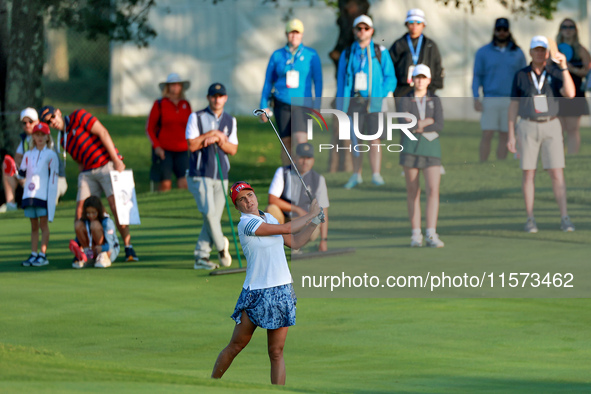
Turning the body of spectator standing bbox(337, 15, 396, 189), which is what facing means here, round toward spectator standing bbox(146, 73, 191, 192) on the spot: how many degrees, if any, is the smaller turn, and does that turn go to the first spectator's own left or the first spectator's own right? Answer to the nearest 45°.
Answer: approximately 135° to the first spectator's own right

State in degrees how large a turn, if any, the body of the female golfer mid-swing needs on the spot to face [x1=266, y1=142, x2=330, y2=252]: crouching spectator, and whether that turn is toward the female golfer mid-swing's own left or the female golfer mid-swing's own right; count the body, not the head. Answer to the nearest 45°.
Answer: approximately 135° to the female golfer mid-swing's own left

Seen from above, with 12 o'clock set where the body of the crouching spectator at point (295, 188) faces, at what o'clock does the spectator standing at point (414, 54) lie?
the spectator standing at point (414, 54) is roughly at 7 o'clock from the crouching spectator at point (295, 188).

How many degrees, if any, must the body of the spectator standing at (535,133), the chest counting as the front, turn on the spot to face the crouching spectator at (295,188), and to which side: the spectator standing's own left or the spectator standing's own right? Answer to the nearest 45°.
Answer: approximately 45° to the spectator standing's own right
